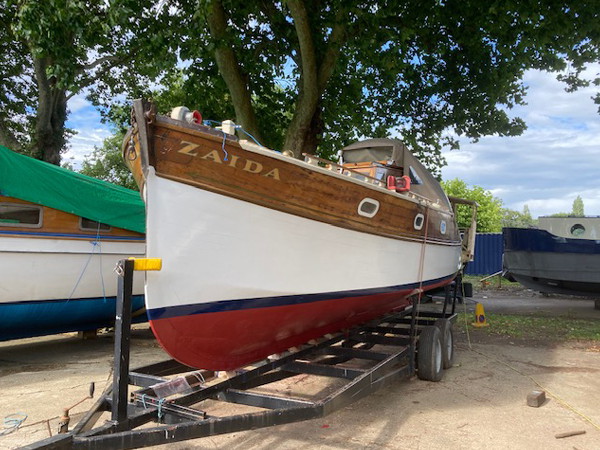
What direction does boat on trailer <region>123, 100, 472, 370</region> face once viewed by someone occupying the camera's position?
facing the viewer and to the left of the viewer

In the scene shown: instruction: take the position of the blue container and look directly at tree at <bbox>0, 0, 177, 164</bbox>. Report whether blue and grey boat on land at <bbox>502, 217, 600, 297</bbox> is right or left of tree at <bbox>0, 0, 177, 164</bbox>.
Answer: left

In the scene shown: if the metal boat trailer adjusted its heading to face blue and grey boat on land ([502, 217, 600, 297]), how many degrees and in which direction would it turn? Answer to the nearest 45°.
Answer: approximately 180°

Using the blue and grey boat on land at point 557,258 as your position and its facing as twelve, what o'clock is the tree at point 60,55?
The tree is roughly at 11 o'clock from the blue and grey boat on land.

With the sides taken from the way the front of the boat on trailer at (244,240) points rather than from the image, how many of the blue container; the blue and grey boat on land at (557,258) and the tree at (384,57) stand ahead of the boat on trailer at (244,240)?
0

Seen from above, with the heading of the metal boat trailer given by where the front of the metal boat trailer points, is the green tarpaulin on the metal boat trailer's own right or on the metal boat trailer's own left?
on the metal boat trailer's own right

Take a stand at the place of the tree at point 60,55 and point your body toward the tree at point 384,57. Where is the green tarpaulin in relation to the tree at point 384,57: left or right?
right

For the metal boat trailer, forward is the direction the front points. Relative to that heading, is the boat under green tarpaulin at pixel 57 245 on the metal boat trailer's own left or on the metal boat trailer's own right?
on the metal boat trailer's own right

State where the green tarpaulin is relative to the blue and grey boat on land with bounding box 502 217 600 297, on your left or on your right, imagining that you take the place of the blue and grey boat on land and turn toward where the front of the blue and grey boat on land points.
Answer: on your left

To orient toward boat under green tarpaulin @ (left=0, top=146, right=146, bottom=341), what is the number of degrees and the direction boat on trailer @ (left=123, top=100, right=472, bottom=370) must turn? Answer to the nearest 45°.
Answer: approximately 90° to its right

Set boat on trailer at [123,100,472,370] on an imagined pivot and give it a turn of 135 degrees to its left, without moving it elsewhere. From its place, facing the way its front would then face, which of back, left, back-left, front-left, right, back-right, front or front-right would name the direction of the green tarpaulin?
back-left

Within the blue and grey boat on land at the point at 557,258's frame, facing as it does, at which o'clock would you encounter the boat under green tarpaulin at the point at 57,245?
the boat under green tarpaulin at the point at 57,245 is roughly at 10 o'clock from the blue and grey boat on land at the point at 557,258.

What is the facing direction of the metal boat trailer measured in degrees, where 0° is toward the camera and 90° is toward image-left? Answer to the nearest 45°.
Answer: approximately 45°

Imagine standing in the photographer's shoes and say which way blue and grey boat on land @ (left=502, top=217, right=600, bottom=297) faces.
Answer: facing to the left of the viewer

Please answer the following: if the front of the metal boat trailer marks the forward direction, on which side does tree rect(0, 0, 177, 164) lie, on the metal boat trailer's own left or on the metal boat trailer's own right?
on the metal boat trailer's own right
